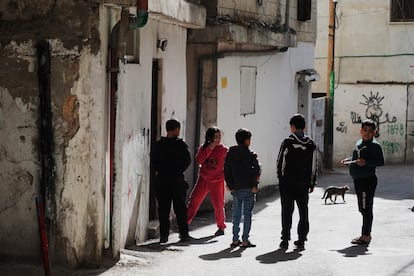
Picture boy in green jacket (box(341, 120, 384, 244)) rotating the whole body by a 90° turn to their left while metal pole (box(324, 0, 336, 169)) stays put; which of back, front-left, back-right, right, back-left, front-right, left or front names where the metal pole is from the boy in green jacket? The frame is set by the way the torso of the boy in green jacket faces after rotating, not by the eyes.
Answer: back-left

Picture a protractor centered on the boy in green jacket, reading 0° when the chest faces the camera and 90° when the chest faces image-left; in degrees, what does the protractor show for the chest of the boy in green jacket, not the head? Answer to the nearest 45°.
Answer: approximately 45°

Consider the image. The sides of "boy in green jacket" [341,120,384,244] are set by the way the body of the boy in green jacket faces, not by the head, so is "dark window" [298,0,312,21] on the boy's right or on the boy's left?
on the boy's right

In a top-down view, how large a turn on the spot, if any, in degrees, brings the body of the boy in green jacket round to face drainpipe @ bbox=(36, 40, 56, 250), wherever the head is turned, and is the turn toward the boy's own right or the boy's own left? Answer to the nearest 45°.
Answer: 0° — they already face it

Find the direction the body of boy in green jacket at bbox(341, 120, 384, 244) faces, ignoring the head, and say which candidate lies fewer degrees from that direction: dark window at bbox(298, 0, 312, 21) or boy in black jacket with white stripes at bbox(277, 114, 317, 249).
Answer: the boy in black jacket with white stripes

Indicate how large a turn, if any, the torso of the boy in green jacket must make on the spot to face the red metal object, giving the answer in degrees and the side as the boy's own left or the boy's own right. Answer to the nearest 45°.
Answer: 0° — they already face it

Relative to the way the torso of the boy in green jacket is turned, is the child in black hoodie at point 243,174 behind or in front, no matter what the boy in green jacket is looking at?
in front

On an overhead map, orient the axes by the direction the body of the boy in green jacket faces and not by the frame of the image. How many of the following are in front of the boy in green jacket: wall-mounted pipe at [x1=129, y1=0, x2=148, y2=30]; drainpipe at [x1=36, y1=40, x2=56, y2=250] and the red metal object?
3

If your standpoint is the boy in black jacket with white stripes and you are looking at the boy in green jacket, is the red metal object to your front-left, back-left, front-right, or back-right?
back-right

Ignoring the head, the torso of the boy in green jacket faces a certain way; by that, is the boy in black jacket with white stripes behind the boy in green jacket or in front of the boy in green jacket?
in front
